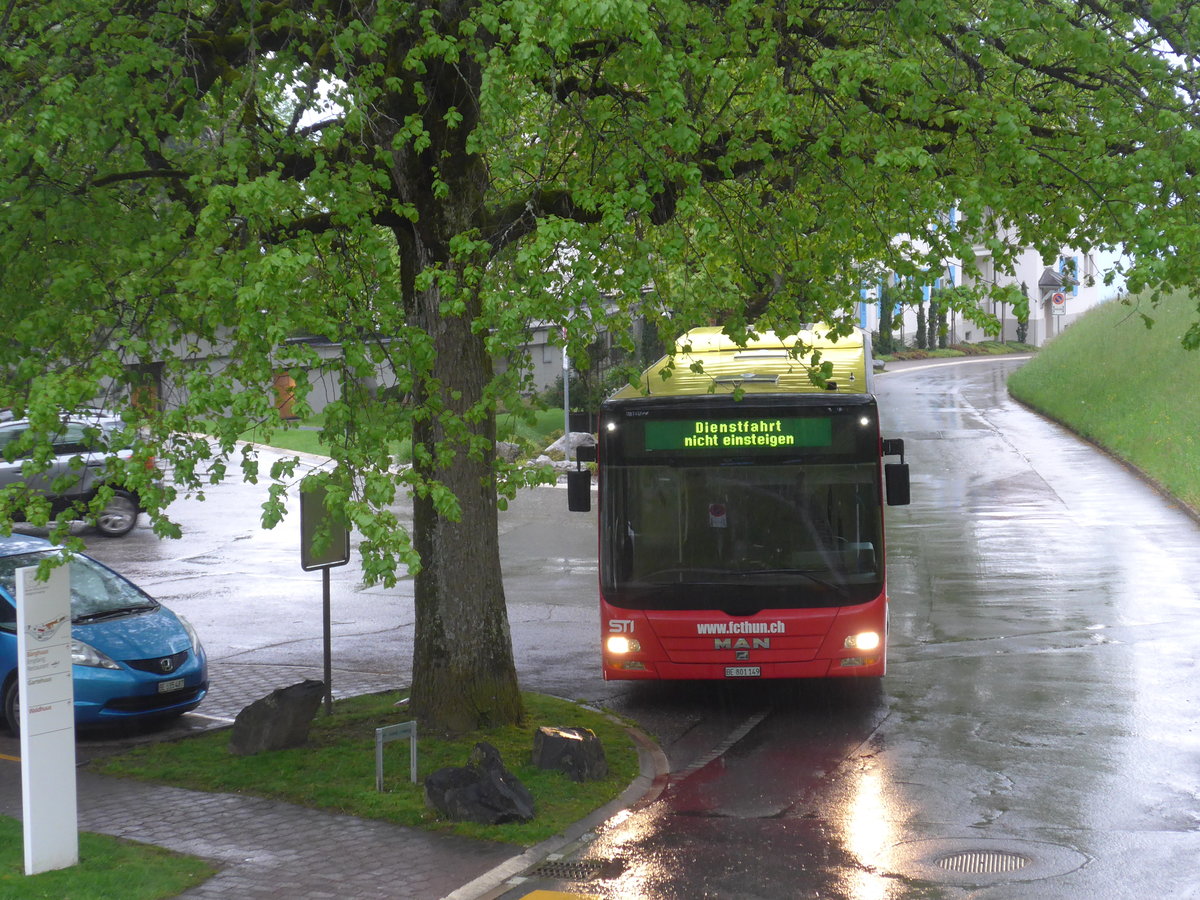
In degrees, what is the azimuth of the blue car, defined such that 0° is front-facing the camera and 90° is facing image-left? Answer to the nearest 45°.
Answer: approximately 315°

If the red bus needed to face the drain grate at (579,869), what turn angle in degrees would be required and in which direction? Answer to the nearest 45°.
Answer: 0° — it already faces it

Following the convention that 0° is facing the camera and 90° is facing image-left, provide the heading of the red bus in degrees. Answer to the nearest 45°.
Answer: approximately 0°

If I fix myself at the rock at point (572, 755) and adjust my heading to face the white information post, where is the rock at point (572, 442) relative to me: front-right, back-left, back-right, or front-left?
back-right

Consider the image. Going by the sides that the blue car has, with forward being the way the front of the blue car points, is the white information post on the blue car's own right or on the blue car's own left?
on the blue car's own right

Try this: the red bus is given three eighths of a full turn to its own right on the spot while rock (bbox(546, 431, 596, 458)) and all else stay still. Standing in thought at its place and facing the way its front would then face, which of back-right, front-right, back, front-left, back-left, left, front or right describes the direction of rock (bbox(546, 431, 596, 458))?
front-right
